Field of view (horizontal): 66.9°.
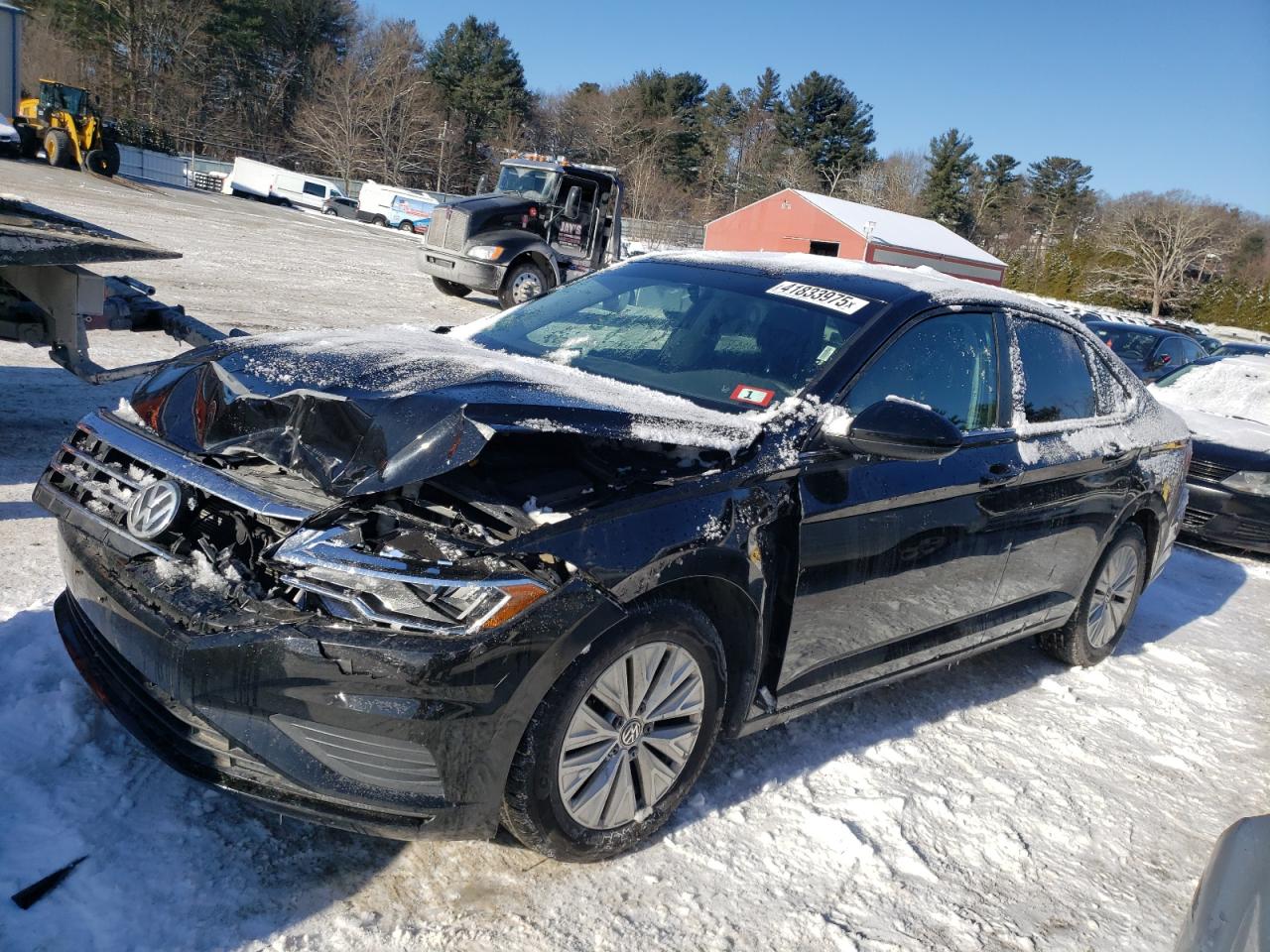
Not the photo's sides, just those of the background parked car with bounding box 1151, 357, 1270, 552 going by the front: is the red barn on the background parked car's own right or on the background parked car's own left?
on the background parked car's own right

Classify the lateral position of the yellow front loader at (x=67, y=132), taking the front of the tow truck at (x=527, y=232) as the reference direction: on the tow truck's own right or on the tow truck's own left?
on the tow truck's own right

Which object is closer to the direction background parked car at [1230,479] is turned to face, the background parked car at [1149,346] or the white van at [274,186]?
the white van

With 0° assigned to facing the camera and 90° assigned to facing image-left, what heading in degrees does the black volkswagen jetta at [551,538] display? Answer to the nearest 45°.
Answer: approximately 45°

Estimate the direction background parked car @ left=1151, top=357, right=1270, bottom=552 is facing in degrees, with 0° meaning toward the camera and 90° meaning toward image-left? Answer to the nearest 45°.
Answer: approximately 45°

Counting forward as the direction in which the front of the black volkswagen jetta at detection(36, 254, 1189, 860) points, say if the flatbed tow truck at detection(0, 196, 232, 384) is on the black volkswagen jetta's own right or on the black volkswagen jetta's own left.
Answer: on the black volkswagen jetta's own right

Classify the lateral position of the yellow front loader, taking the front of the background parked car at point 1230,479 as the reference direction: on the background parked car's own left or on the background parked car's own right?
on the background parked car's own right
